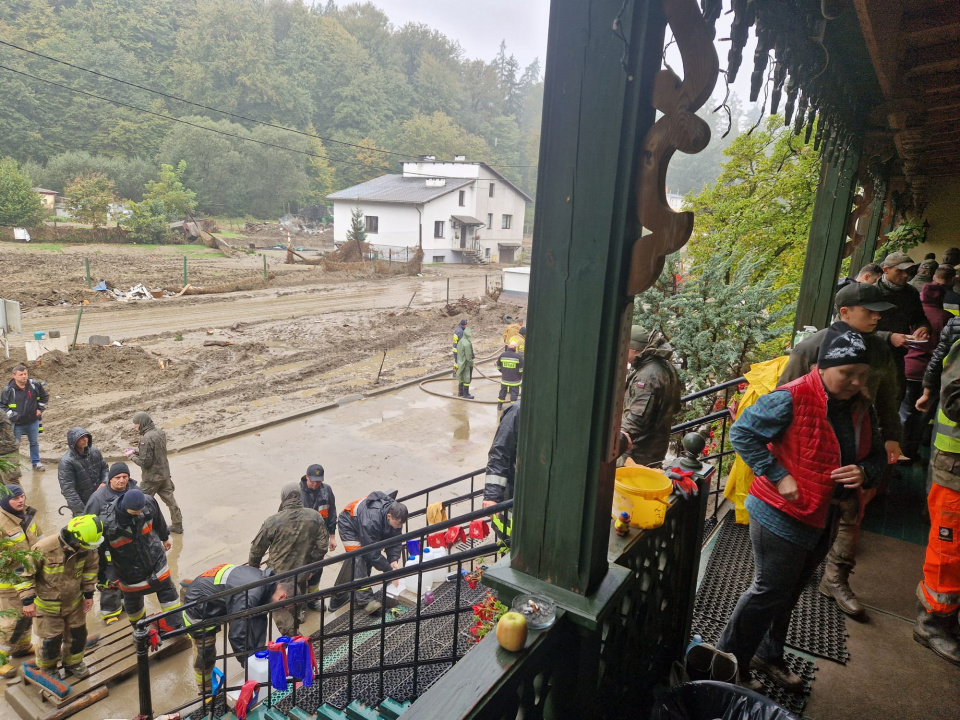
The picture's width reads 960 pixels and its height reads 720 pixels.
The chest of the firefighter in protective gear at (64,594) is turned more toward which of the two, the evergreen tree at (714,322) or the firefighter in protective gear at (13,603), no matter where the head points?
the evergreen tree

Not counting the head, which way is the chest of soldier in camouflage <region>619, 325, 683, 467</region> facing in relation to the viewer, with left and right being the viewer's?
facing to the left of the viewer

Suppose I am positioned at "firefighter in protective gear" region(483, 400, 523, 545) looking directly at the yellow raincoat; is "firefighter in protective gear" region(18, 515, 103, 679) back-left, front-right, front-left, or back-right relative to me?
back-right

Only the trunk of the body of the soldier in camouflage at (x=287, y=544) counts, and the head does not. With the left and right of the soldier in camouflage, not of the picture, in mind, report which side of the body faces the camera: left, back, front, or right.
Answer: back
